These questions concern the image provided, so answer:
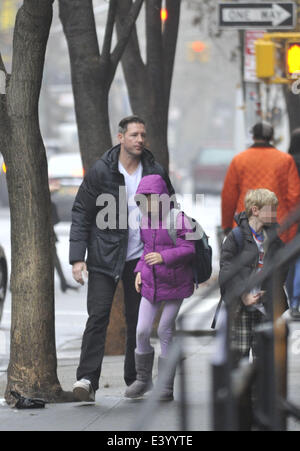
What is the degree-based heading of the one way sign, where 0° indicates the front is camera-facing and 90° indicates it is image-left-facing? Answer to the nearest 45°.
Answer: approximately 0°

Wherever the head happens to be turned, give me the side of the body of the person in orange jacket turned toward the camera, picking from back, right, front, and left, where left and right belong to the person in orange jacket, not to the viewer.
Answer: back

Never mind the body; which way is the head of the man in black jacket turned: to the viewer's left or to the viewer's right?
to the viewer's right

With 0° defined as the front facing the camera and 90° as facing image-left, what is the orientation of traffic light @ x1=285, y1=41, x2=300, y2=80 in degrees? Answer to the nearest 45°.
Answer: approximately 0°

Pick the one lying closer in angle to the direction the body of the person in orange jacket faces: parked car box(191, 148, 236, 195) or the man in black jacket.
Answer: the parked car

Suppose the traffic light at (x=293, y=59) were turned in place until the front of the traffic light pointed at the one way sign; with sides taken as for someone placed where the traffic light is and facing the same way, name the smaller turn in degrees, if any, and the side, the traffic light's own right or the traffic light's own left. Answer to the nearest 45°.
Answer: approximately 45° to the traffic light's own right

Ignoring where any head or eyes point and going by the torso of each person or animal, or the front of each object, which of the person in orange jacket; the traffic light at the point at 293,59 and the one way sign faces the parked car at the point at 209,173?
the person in orange jacket

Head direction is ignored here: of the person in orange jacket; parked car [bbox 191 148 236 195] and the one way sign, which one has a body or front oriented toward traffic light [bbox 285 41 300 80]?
the person in orange jacket

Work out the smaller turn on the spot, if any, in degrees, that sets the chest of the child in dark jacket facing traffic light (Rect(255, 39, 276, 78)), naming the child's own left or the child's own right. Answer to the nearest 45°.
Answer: approximately 135° to the child's own left

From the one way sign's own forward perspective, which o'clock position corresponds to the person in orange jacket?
The person in orange jacket is roughly at 12 o'clock from the one way sign.
